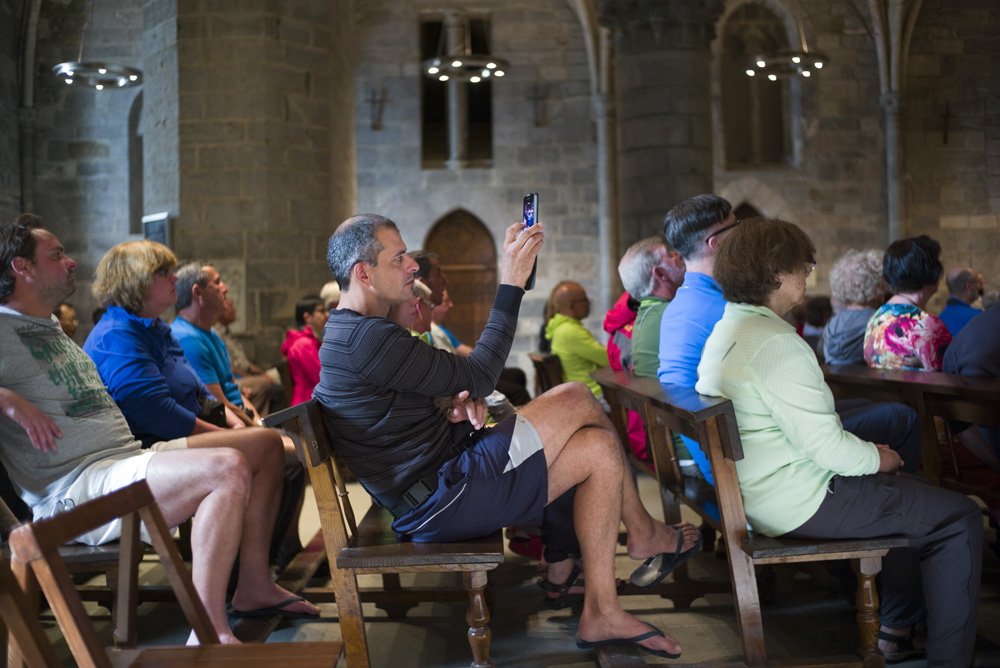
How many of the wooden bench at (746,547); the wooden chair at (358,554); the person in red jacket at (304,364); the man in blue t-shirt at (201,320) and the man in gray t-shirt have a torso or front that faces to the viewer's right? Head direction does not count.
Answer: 5

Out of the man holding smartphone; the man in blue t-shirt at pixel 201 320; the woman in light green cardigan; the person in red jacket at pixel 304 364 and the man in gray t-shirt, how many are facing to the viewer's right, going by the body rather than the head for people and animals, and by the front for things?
5

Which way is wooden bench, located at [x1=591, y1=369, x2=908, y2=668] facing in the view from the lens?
facing to the right of the viewer

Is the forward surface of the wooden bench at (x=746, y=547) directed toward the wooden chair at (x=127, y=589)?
no

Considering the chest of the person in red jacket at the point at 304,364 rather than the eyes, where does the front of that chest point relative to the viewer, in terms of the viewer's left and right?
facing to the right of the viewer

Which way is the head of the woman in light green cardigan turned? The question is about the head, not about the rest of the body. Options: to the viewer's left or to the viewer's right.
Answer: to the viewer's right

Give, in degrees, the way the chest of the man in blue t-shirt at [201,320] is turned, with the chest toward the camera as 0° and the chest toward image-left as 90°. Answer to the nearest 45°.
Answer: approximately 270°

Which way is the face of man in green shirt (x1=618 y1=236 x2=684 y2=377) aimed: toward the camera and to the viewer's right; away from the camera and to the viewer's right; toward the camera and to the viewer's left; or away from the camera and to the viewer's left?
away from the camera and to the viewer's right

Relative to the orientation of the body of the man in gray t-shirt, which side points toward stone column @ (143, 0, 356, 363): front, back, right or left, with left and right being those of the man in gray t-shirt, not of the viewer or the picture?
left

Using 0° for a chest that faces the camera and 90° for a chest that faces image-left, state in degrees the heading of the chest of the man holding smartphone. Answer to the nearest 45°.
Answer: approximately 270°

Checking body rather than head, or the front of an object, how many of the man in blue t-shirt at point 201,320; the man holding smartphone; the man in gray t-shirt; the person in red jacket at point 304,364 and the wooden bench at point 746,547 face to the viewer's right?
5

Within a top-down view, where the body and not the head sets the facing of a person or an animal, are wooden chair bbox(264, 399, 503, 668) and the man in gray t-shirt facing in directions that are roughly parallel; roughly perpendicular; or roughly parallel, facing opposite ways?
roughly parallel

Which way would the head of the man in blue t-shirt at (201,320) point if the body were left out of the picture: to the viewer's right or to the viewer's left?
to the viewer's right

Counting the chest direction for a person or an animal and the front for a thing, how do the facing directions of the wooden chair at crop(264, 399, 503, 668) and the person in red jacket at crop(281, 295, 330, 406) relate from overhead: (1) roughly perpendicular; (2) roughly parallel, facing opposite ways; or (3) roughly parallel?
roughly parallel

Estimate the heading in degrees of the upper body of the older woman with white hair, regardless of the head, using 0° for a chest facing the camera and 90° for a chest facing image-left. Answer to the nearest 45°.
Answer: approximately 225°
